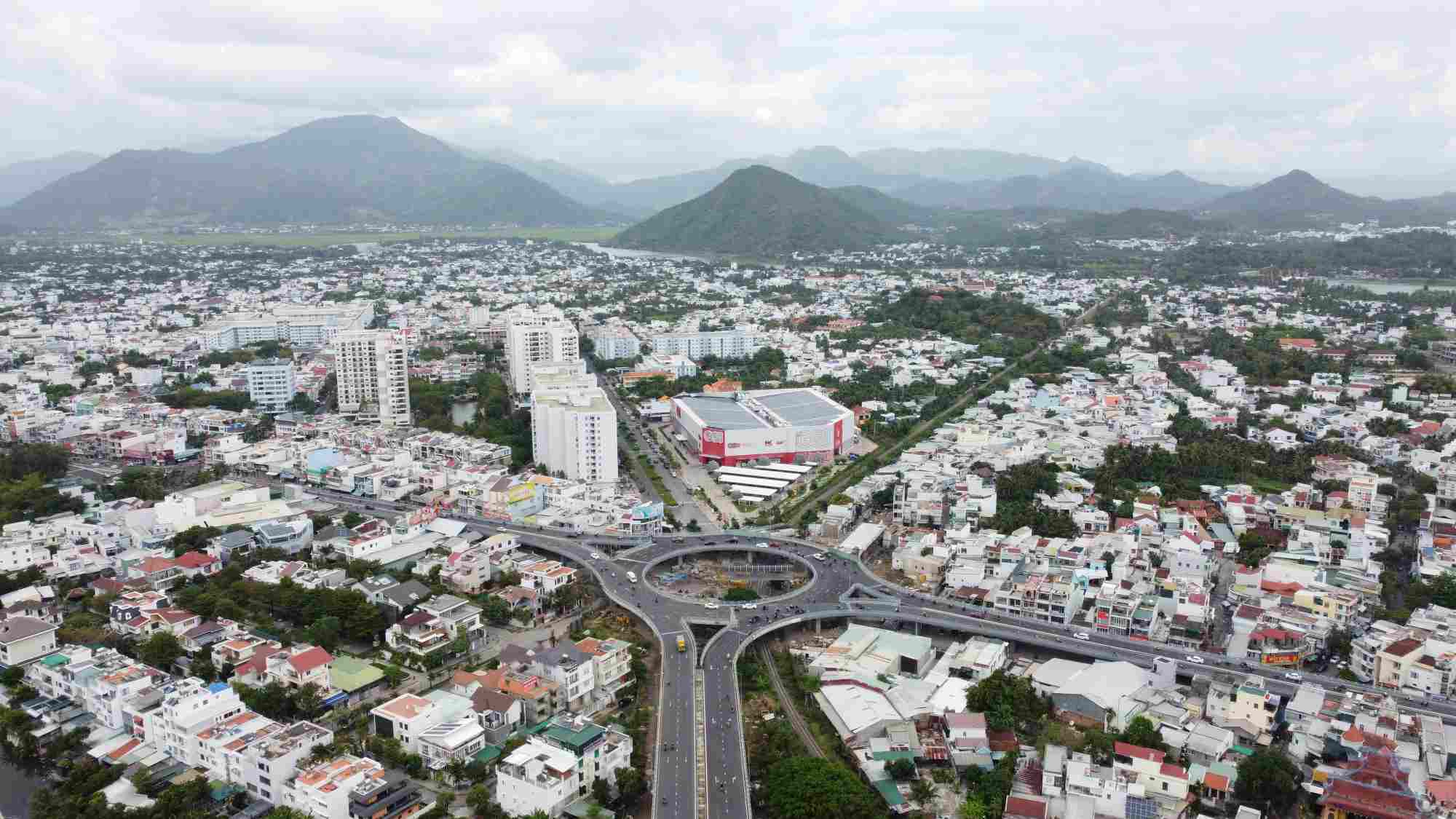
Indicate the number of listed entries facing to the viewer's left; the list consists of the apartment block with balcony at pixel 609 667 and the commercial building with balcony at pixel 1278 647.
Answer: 0

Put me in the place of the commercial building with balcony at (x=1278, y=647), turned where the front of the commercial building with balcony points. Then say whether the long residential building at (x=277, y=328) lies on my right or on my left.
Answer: on my right

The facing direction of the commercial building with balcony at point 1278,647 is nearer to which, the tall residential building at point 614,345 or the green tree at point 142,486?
the green tree

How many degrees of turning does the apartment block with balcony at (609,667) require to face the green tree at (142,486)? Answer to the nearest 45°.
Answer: approximately 180°

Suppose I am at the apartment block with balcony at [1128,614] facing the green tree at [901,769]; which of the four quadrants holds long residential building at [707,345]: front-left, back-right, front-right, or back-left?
back-right

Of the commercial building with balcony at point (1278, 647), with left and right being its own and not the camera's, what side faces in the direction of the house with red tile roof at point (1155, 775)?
front

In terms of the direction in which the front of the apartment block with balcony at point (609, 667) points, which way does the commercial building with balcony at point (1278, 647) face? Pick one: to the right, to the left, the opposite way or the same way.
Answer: to the right

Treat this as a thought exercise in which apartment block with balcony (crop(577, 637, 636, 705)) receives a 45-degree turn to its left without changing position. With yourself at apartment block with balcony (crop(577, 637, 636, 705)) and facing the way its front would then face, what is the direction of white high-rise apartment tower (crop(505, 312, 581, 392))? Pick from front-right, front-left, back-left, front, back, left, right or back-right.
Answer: left

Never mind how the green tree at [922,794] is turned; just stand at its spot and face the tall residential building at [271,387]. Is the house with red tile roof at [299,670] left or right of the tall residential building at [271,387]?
left

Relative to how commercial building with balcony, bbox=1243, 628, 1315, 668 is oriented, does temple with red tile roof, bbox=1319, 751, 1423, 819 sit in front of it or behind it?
in front

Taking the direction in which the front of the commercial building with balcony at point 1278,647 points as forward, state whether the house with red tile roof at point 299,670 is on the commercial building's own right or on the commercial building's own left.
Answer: on the commercial building's own right

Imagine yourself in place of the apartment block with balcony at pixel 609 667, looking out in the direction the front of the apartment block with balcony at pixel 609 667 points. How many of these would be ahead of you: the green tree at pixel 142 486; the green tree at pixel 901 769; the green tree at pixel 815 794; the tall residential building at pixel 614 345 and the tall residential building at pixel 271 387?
2

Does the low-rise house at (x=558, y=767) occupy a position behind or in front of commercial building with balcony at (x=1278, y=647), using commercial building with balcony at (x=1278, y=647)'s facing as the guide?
in front

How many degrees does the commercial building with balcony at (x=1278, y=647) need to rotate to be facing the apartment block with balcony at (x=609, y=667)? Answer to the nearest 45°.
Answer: approximately 45° to its right

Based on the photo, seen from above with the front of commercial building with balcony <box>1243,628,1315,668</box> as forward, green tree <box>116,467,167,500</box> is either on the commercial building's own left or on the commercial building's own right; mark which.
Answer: on the commercial building's own right

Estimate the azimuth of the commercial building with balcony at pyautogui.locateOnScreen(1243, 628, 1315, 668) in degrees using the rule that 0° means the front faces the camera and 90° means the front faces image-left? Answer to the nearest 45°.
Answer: approximately 0°
